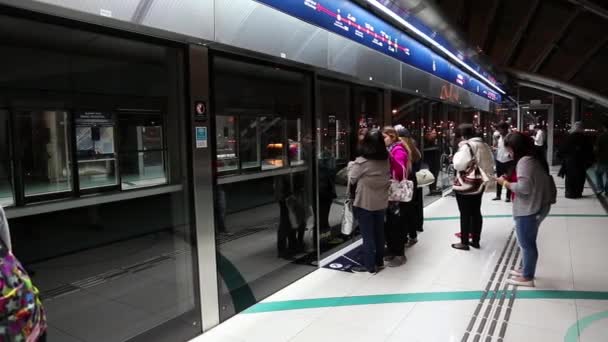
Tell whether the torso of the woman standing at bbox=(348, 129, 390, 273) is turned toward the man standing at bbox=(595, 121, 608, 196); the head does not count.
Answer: no

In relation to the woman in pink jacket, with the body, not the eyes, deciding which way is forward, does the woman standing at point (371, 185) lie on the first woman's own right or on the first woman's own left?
on the first woman's own left

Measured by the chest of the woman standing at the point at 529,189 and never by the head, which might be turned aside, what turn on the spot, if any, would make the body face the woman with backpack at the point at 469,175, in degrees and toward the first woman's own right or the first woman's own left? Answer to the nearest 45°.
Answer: approximately 45° to the first woman's own right

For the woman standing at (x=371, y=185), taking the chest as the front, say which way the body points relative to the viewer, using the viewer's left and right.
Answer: facing away from the viewer and to the left of the viewer

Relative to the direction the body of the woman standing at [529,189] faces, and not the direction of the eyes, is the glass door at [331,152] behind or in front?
in front

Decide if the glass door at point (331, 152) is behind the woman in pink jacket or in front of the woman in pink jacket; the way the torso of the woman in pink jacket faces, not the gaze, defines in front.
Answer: in front

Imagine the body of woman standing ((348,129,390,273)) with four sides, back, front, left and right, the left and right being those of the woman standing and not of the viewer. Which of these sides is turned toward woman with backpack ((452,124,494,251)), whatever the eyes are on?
right

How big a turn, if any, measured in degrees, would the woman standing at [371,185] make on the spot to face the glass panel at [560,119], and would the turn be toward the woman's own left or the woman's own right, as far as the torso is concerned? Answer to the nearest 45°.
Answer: approximately 90° to the woman's own right

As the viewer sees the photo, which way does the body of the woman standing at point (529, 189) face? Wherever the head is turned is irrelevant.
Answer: to the viewer's left

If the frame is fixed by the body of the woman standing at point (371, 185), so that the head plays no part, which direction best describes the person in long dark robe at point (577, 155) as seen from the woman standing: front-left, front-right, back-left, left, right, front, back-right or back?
right

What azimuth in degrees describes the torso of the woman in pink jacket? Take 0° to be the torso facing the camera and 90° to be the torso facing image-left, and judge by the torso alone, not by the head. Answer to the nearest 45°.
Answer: approximately 90°

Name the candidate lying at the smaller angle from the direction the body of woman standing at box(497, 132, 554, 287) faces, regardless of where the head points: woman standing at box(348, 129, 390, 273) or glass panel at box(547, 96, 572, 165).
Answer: the woman standing

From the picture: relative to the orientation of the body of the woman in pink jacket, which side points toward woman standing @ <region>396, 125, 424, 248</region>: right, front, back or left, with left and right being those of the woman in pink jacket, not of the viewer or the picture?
right

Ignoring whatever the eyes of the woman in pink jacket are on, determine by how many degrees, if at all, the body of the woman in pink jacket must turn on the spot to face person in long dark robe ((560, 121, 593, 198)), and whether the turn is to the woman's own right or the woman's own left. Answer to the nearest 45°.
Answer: approximately 135° to the woman's own right

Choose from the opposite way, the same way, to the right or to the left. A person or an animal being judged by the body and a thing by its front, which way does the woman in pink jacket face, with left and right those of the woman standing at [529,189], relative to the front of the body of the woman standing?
the same way

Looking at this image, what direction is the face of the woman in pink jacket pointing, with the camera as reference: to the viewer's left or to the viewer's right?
to the viewer's left

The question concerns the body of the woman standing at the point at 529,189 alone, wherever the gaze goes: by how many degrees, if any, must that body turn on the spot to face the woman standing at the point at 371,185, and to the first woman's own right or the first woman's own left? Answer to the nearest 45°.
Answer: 0° — they already face them
